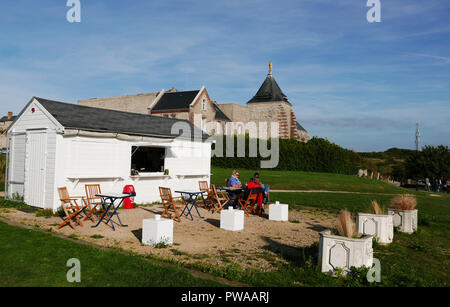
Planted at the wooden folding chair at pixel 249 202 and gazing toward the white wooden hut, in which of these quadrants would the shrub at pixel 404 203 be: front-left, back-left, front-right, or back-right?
back-left

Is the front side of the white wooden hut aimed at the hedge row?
no

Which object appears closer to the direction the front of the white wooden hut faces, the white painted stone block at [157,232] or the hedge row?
the white painted stone block

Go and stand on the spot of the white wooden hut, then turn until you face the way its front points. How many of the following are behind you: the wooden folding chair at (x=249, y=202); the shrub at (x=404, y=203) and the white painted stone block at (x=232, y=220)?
0

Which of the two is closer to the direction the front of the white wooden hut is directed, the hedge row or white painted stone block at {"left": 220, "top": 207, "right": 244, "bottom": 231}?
the white painted stone block

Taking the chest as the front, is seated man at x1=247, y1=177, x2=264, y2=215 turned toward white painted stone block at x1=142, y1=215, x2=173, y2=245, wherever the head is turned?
no

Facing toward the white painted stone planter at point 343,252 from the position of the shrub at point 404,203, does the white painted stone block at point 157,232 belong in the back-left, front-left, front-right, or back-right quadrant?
front-right

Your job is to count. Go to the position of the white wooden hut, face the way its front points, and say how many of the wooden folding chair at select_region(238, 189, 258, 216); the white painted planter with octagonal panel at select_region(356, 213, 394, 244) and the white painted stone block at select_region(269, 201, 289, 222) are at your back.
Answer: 0
